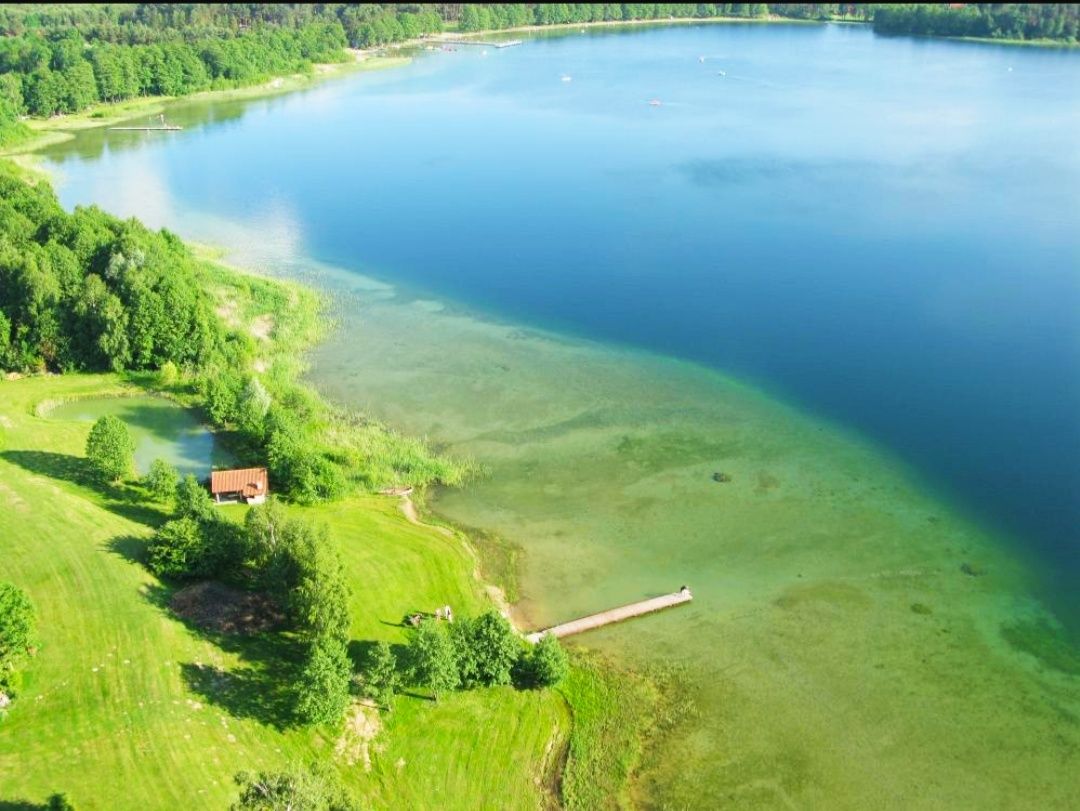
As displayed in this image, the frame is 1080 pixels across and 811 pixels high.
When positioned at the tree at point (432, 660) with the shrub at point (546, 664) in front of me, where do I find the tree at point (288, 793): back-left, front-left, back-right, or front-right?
back-right

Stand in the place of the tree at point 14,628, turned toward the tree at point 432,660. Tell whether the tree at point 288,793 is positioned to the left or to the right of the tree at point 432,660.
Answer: right

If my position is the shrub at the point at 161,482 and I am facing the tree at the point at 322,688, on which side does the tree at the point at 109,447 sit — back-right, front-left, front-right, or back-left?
back-right

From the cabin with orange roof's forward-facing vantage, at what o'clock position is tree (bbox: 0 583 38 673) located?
The tree is roughly at 1 o'clock from the cabin with orange roof.

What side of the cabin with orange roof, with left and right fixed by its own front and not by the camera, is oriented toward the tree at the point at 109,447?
right

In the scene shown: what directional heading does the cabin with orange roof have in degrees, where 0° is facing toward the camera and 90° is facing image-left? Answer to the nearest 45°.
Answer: approximately 0°

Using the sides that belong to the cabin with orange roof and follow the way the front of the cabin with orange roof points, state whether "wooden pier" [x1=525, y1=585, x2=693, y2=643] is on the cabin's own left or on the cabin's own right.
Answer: on the cabin's own left

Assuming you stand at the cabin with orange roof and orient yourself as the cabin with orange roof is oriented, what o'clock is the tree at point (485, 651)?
The tree is roughly at 11 o'clock from the cabin with orange roof.

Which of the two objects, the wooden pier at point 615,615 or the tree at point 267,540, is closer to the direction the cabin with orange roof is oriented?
the tree

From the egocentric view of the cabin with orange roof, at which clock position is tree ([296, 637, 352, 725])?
The tree is roughly at 12 o'clock from the cabin with orange roof.
